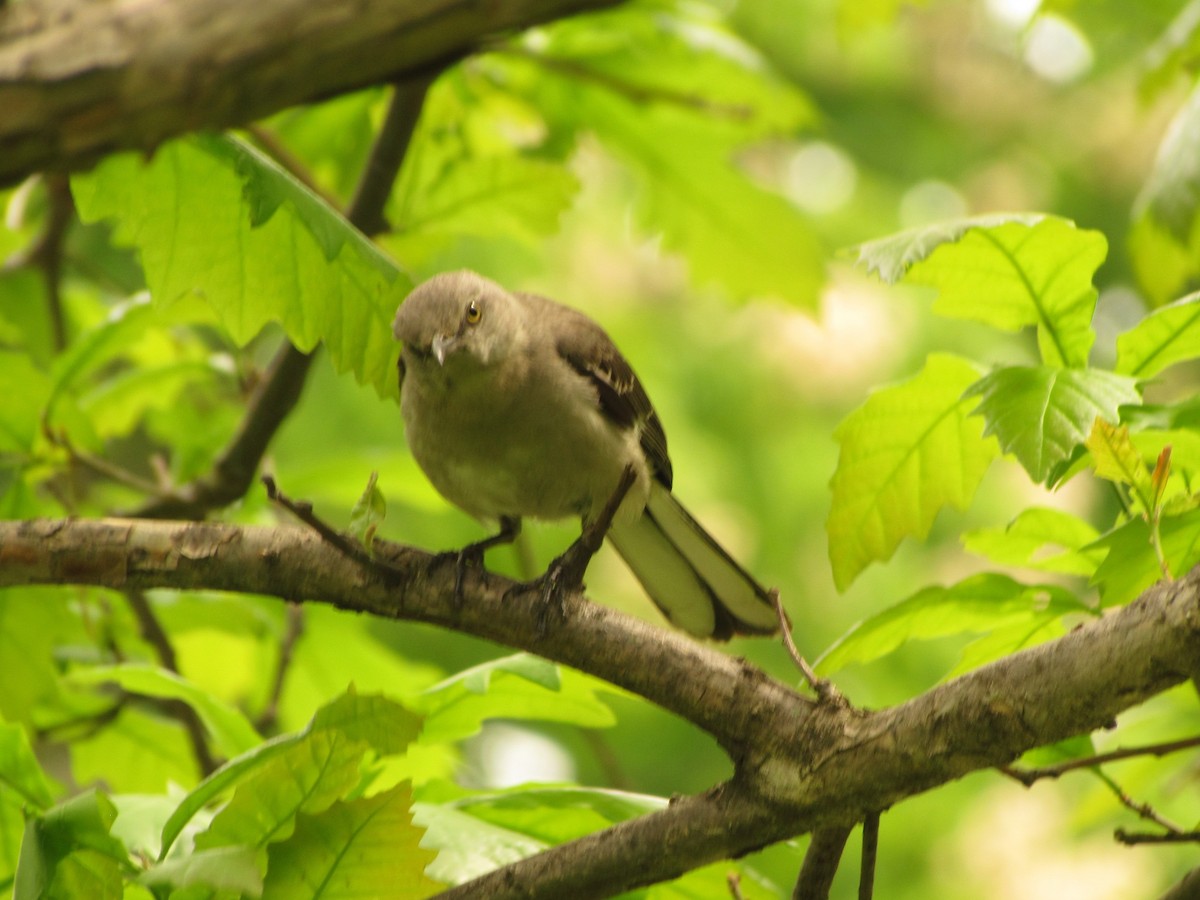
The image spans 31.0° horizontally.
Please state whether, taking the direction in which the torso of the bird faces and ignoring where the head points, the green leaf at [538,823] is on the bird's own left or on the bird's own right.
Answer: on the bird's own left

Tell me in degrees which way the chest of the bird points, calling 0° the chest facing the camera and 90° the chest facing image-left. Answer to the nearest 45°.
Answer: approximately 45°

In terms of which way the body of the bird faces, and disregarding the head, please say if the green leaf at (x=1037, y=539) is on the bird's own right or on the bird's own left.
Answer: on the bird's own left

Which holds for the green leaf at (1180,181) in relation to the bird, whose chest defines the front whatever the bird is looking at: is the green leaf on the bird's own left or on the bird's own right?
on the bird's own left

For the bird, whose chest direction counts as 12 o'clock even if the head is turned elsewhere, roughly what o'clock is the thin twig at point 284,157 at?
The thin twig is roughly at 3 o'clock from the bird.

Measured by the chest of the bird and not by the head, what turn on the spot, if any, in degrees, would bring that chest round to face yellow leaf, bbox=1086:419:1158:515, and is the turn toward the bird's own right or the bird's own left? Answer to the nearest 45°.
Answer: approximately 90° to the bird's own left

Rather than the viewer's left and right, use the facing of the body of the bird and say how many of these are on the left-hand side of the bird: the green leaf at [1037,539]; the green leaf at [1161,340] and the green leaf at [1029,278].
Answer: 3

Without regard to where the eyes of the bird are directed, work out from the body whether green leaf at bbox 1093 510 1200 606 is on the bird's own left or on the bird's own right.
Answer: on the bird's own left

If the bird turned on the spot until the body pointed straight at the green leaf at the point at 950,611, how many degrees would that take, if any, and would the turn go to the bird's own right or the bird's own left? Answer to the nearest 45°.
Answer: approximately 90° to the bird's own left
